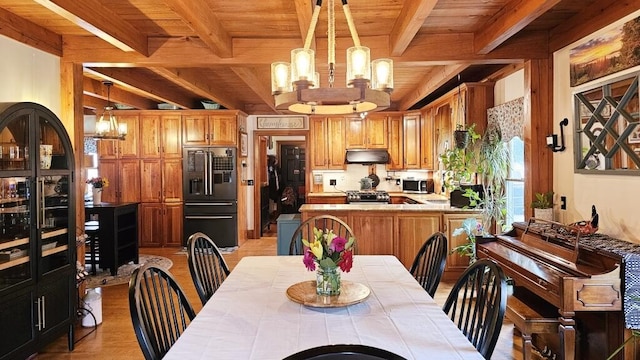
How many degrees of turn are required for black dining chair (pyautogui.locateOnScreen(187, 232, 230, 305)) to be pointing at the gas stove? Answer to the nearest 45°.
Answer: approximately 90° to its left

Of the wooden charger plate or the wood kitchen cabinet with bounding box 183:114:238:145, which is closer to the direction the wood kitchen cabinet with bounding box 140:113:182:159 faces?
the wooden charger plate

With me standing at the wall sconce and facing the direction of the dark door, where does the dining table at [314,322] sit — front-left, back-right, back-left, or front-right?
back-left

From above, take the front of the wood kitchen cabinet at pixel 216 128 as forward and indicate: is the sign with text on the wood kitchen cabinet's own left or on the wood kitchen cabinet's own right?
on the wood kitchen cabinet's own left

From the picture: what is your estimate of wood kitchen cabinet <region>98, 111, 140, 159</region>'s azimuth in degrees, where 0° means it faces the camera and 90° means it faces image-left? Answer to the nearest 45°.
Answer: approximately 0°

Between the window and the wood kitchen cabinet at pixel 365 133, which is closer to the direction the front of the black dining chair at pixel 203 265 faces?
the window

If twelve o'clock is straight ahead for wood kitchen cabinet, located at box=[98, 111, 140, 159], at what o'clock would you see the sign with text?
The sign with text is roughly at 9 o'clock from the wood kitchen cabinet.

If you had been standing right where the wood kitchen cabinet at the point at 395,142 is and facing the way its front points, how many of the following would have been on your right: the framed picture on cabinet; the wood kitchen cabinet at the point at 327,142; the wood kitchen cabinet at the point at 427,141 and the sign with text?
3
